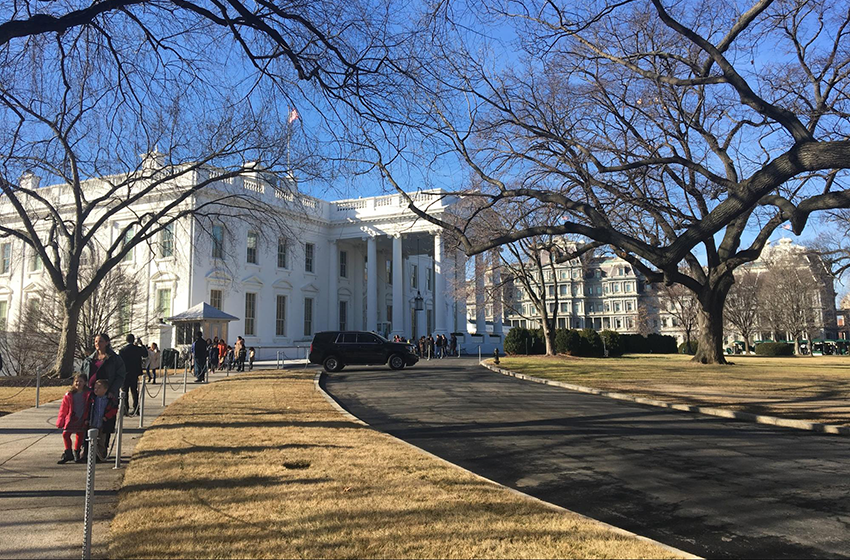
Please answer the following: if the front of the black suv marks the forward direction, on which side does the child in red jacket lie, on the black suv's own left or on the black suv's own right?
on the black suv's own right

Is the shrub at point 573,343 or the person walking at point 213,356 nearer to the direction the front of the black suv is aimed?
the shrub

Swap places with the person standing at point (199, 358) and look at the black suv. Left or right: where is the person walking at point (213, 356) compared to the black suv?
left

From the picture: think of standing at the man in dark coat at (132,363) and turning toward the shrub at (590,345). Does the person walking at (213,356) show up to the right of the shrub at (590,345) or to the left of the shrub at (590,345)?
left

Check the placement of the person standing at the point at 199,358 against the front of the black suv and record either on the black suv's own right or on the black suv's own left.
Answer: on the black suv's own right

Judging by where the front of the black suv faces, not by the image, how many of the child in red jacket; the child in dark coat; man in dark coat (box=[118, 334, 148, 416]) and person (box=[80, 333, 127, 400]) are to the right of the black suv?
4

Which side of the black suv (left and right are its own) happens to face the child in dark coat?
right

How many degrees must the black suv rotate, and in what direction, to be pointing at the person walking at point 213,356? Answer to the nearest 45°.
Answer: approximately 180°

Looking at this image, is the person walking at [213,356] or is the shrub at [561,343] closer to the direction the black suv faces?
the shrub

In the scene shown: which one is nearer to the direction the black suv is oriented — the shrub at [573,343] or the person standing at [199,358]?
the shrub

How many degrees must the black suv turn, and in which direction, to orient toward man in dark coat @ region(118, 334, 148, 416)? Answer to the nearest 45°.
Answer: approximately 90° to its right

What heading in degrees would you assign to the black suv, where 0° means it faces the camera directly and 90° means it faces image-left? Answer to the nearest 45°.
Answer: approximately 270°
